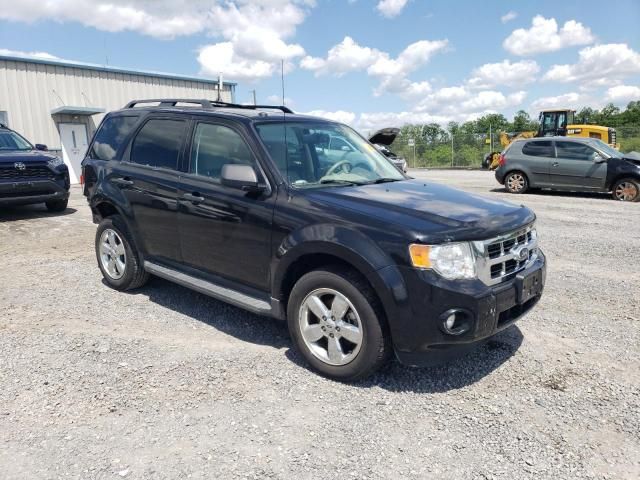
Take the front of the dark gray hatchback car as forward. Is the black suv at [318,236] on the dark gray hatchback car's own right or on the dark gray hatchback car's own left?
on the dark gray hatchback car's own right

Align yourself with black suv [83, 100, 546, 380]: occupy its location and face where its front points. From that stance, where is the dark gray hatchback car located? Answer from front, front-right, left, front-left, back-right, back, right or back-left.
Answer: left

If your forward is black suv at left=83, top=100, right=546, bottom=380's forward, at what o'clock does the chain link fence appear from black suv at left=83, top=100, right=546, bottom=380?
The chain link fence is roughly at 8 o'clock from the black suv.

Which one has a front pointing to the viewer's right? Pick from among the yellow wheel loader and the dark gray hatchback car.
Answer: the dark gray hatchback car

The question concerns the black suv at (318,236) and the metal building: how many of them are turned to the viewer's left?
0

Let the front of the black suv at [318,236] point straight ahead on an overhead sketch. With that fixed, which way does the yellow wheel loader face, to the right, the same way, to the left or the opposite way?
the opposite way

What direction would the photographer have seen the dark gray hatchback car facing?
facing to the right of the viewer

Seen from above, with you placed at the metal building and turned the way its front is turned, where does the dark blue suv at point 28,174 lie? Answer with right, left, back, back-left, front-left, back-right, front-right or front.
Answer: front-right

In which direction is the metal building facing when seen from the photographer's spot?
facing the viewer and to the right of the viewer

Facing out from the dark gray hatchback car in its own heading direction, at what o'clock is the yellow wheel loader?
The yellow wheel loader is roughly at 9 o'clock from the dark gray hatchback car.

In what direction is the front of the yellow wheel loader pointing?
to the viewer's left

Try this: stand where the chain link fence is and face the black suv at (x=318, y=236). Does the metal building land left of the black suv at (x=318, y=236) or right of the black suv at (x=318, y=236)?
right

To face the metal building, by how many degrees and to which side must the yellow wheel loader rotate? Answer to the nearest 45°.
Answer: approximately 45° to its left

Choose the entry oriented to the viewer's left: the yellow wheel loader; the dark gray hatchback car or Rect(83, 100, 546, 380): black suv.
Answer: the yellow wheel loader

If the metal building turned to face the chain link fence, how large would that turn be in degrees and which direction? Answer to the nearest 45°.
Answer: approximately 45° to its left
